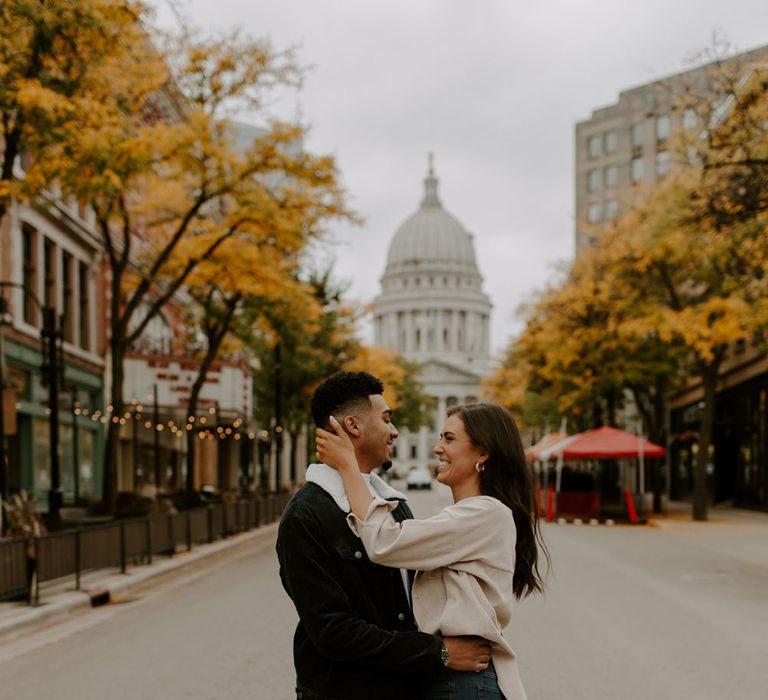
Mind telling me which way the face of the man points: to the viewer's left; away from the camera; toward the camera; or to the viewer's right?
to the viewer's right

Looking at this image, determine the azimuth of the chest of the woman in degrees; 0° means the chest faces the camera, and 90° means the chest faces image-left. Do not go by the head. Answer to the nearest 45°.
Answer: approximately 90°

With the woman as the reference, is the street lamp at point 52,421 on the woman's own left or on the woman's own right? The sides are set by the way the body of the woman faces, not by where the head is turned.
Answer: on the woman's own right

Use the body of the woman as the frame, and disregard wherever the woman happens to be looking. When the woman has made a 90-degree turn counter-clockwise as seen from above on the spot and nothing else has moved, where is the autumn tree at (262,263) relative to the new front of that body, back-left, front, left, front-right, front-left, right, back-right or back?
back

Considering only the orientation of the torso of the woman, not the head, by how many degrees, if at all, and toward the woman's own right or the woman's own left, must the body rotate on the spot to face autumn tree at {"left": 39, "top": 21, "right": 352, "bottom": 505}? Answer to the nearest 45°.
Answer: approximately 90° to the woman's own right

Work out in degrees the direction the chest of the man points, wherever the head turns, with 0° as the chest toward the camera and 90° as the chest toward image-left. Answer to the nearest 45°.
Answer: approximately 270°

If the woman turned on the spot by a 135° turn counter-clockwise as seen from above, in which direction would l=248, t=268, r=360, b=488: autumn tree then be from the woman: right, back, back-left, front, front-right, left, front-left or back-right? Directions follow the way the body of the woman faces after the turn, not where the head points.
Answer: back-left

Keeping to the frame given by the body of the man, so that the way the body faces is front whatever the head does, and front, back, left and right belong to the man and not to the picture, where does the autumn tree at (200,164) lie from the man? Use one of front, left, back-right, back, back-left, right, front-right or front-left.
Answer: left

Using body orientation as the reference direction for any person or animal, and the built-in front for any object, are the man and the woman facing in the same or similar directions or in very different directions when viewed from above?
very different directions

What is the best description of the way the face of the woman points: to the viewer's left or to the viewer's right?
to the viewer's left
